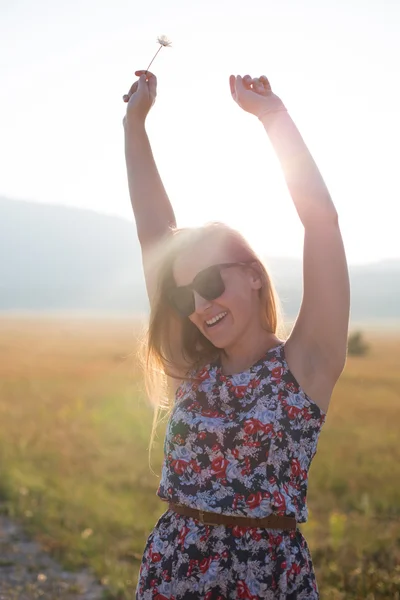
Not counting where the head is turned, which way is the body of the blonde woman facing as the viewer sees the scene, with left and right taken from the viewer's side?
facing the viewer and to the left of the viewer
